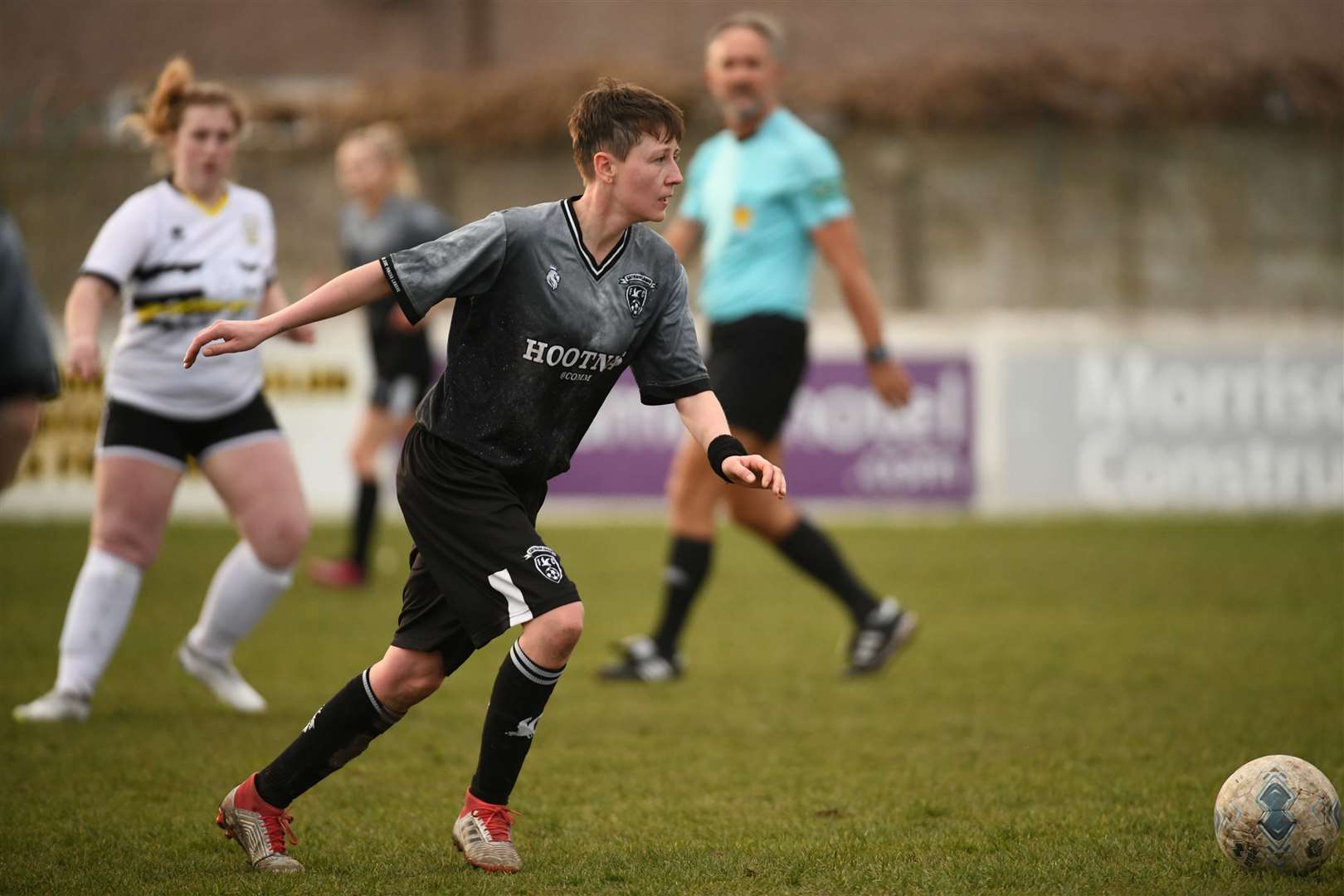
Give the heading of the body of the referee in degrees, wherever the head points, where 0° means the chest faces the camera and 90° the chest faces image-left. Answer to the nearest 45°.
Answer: approximately 45°

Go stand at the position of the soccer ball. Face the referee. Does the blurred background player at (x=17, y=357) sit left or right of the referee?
left

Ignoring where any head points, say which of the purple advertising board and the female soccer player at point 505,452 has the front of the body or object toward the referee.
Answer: the purple advertising board

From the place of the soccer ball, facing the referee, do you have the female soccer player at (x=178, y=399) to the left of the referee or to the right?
left

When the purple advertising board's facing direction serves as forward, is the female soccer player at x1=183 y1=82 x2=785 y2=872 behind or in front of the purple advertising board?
in front

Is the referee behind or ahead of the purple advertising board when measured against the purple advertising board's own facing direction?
ahead

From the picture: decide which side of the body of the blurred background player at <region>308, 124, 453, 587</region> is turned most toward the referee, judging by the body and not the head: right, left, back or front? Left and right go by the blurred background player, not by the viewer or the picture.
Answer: left
